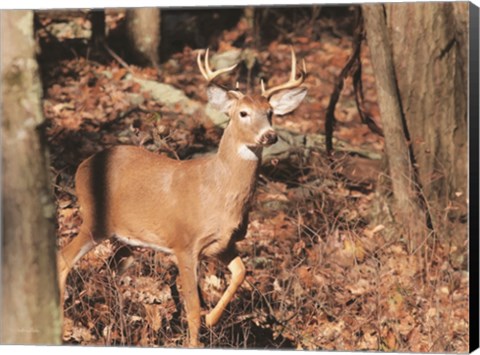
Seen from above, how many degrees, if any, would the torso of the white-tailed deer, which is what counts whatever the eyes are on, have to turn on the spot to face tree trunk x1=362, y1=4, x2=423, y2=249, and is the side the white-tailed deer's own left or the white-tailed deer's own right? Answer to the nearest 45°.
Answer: approximately 45° to the white-tailed deer's own left

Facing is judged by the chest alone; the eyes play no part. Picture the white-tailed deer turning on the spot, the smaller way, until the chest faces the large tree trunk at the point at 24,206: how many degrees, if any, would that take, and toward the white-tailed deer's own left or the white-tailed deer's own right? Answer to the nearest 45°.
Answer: approximately 135° to the white-tailed deer's own right

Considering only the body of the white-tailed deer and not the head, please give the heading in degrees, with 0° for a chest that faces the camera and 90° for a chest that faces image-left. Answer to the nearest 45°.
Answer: approximately 315°
